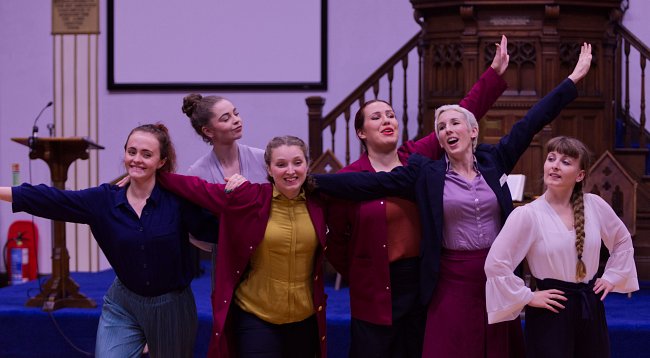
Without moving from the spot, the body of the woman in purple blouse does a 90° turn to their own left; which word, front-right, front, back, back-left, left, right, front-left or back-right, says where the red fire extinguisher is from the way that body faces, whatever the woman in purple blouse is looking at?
back-left

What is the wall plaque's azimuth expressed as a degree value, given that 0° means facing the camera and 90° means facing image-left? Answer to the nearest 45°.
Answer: approximately 0°

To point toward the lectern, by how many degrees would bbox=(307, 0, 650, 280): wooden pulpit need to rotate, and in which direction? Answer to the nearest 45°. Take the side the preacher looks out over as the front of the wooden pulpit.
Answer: approximately 45° to its right

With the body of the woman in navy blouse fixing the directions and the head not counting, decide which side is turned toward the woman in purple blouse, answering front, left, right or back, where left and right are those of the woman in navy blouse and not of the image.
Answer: left

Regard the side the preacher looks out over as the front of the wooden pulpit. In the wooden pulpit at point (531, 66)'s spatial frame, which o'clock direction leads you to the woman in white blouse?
The woman in white blouse is roughly at 12 o'clock from the wooden pulpit.

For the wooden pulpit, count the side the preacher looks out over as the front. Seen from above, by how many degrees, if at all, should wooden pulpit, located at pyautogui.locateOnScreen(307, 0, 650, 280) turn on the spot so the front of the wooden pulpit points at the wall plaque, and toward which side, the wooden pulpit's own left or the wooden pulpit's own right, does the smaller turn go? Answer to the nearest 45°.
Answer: approximately 90° to the wooden pulpit's own right

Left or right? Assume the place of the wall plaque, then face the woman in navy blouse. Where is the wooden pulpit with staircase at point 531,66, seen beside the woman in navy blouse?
left

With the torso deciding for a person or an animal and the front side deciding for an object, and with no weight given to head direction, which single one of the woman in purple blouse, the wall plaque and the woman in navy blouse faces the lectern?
the wall plaque

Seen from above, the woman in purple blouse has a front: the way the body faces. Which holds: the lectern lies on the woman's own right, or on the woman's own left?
on the woman's own right
